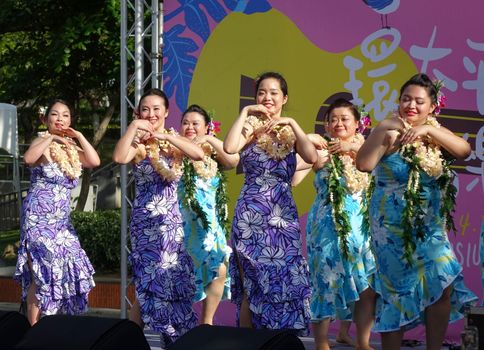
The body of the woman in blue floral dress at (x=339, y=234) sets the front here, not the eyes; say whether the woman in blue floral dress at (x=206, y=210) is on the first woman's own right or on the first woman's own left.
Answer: on the first woman's own right

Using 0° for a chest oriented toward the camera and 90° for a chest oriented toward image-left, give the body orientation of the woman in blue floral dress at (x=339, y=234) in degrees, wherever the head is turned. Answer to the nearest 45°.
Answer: approximately 0°

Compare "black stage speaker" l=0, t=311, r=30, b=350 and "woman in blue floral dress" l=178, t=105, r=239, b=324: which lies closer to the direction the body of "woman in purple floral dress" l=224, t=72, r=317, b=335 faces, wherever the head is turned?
the black stage speaker

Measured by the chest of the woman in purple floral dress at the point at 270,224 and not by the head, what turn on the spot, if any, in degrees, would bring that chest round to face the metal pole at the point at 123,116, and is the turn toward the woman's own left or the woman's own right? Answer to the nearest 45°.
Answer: approximately 135° to the woman's own right

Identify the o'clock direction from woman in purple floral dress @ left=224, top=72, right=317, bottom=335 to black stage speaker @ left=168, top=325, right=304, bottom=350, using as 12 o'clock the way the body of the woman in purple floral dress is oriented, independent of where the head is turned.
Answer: The black stage speaker is roughly at 12 o'clock from the woman in purple floral dress.

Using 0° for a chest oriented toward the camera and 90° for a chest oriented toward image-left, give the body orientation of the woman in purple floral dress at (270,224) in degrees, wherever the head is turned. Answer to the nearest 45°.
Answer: approximately 0°

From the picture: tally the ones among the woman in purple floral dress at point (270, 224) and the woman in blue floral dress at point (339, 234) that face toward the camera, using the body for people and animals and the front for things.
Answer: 2
